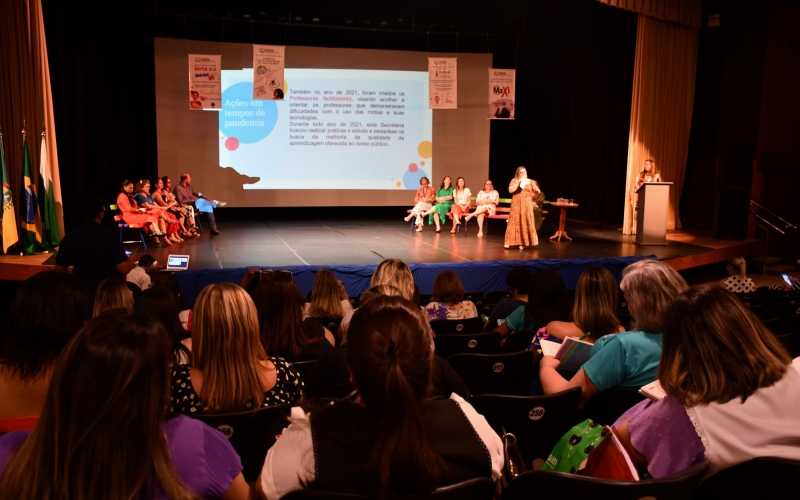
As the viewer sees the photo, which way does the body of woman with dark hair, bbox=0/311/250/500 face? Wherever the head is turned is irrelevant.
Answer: away from the camera

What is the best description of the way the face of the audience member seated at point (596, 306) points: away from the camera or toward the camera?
away from the camera

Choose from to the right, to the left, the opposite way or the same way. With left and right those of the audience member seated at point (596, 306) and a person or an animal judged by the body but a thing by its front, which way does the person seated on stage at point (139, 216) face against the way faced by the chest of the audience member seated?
to the right

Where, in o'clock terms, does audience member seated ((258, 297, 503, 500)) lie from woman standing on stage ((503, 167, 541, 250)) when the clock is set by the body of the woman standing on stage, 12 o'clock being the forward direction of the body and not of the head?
The audience member seated is roughly at 12 o'clock from the woman standing on stage.

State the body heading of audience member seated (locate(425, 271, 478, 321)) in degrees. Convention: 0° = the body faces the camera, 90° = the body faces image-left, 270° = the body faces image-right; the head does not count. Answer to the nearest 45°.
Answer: approximately 180°

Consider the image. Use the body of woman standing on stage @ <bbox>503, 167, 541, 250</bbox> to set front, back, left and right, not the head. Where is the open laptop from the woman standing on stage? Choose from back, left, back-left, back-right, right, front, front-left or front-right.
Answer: front-right

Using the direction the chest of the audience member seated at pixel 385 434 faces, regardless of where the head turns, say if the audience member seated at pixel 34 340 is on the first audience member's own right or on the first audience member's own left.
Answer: on the first audience member's own left

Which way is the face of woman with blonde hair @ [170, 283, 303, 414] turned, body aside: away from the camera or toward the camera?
away from the camera

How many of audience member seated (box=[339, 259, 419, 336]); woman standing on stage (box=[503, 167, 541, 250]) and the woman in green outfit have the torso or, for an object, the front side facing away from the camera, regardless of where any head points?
1

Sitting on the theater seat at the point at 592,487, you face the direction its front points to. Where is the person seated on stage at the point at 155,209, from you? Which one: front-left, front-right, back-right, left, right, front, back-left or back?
front-left

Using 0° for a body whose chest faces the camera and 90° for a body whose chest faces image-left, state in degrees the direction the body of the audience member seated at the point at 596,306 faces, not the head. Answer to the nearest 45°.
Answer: approximately 180°

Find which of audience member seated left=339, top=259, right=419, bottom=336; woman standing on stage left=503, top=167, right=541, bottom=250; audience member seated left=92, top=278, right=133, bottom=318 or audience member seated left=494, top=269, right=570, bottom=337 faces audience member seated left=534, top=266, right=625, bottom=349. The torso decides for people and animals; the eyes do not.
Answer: the woman standing on stage

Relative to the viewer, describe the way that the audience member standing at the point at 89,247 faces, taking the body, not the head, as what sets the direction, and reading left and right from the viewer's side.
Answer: facing away from the viewer

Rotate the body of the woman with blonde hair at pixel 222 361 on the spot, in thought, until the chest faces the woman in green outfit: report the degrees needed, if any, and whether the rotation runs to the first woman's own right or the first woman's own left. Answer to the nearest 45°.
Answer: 0° — they already face them
